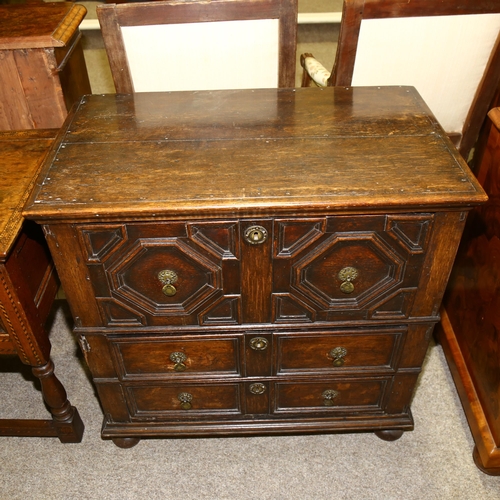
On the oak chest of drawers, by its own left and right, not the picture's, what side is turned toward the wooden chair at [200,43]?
back

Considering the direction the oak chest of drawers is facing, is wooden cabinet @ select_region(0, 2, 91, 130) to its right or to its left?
on its right

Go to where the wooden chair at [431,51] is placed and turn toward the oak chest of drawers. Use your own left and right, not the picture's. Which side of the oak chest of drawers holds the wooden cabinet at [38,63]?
right

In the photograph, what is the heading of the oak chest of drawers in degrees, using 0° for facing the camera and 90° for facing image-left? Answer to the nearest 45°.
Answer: approximately 0°

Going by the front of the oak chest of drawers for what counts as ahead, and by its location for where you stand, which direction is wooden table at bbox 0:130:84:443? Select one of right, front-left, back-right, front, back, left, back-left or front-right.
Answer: right

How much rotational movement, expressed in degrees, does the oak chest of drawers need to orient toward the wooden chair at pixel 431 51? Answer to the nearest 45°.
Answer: approximately 135° to its left

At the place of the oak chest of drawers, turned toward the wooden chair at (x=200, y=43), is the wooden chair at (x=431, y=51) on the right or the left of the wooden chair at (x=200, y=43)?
right
